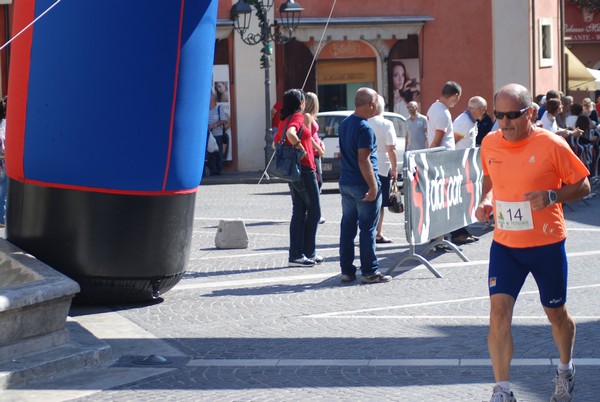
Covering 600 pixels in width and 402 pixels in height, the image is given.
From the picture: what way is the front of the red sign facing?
toward the camera

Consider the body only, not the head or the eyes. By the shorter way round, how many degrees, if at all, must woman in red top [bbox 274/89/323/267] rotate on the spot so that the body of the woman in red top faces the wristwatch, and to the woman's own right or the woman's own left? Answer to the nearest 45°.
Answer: approximately 90° to the woman's own right

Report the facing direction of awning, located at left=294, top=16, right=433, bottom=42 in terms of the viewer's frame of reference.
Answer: facing the viewer

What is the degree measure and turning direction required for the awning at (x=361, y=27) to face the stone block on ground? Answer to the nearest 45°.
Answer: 0° — it already faces it

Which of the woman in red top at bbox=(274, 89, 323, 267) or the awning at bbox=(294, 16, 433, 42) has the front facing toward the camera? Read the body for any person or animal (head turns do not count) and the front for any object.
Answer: the awning

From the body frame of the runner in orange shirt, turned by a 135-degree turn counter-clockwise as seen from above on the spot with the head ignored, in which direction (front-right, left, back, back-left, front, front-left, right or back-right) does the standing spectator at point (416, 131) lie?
left

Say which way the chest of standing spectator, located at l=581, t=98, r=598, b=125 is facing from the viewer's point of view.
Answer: to the viewer's left

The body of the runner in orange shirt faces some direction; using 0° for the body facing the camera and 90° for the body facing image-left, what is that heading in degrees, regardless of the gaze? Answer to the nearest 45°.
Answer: approximately 45°
